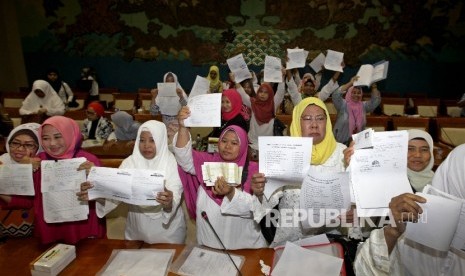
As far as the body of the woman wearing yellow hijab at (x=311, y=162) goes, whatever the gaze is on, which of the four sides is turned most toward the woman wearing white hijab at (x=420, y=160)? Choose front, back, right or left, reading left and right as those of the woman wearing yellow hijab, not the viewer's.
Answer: left

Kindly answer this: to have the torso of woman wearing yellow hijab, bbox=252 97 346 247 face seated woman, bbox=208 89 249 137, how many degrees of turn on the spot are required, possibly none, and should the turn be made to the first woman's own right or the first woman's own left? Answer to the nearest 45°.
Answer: approximately 135° to the first woman's own right

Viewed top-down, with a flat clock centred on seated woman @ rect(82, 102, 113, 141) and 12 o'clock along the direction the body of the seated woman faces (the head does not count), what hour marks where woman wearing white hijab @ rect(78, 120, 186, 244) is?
The woman wearing white hijab is roughly at 10 o'clock from the seated woman.

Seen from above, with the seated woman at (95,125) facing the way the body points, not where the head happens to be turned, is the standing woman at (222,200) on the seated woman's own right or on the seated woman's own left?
on the seated woman's own left

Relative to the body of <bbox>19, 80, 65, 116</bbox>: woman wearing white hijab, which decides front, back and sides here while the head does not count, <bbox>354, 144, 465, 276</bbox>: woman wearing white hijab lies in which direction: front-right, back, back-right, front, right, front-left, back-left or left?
front

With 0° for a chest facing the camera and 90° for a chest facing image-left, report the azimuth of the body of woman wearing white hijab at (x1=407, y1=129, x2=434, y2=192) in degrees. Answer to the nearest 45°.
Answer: approximately 0°

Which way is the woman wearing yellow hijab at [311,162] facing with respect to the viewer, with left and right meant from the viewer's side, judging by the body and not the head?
facing the viewer

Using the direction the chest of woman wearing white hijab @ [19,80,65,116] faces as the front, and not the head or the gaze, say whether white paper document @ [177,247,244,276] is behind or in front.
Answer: in front

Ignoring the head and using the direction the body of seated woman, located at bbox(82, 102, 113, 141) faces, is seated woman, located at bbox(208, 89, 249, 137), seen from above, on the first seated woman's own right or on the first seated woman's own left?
on the first seated woman's own left
